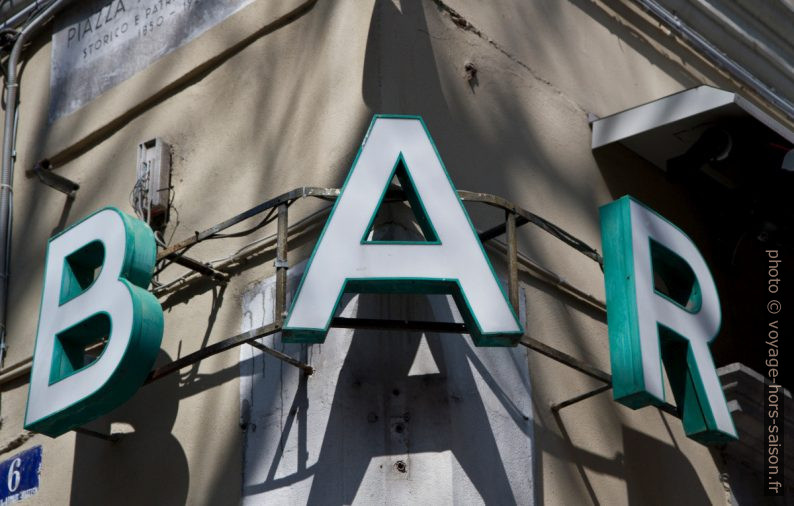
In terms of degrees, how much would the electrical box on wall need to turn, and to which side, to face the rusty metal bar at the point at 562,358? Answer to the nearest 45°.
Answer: approximately 90° to its left

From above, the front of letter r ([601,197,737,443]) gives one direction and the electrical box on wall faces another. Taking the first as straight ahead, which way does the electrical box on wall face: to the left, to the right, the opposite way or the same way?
to the right

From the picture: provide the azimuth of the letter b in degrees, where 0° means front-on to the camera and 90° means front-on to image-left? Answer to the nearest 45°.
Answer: approximately 45°

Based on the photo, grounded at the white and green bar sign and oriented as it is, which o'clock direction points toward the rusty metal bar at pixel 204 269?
The rusty metal bar is roughly at 4 o'clock from the white and green bar sign.

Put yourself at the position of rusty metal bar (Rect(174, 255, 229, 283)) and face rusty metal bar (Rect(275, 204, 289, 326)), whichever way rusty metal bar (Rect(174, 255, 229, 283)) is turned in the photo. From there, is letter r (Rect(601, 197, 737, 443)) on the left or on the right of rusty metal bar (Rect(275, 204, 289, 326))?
left

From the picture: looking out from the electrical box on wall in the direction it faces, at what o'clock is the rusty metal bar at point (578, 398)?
The rusty metal bar is roughly at 8 o'clock from the electrical box on wall.

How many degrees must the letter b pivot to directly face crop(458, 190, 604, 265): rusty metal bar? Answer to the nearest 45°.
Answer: approximately 135° to its left

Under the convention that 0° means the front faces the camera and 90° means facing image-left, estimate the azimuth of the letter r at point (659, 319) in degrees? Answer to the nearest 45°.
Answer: approximately 315°

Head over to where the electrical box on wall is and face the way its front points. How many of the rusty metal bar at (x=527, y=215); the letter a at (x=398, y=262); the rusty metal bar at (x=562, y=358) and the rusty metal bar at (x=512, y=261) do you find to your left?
4

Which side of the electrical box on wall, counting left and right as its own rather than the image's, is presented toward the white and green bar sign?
left

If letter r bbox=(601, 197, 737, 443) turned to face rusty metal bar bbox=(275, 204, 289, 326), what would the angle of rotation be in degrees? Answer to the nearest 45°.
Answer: approximately 90° to its right

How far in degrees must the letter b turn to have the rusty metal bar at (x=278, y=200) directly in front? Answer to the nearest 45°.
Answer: approximately 90° to its left
